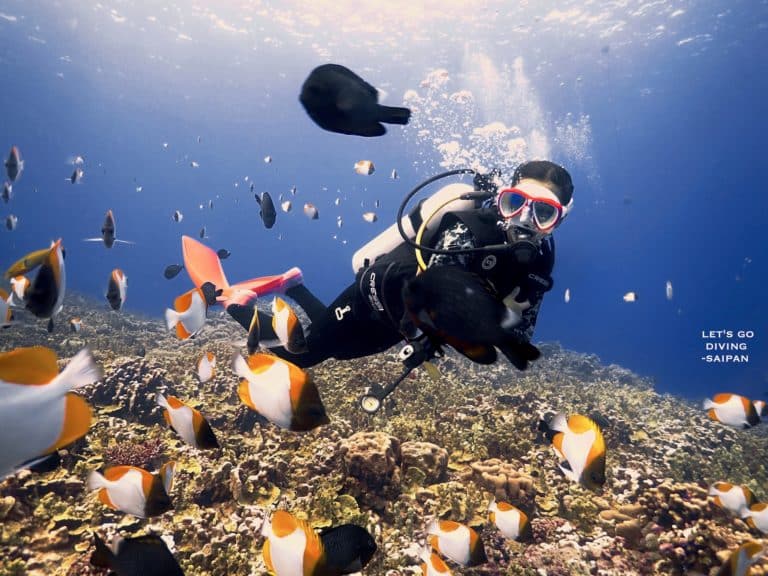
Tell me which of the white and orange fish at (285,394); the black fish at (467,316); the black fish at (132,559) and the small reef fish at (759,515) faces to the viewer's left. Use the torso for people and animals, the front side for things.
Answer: the black fish at (467,316)

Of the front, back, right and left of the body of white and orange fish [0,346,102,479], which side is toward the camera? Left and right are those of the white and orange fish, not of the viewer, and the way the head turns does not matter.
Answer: left

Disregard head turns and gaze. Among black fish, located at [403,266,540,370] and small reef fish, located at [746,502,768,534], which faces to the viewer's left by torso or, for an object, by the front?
the black fish

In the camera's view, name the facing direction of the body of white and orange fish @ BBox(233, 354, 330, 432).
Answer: to the viewer's right

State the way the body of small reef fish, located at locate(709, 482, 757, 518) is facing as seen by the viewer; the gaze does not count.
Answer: to the viewer's right

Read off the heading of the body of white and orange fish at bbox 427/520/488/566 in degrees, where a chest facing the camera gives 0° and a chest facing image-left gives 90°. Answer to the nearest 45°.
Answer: approximately 270°

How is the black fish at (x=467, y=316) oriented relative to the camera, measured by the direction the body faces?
to the viewer's left

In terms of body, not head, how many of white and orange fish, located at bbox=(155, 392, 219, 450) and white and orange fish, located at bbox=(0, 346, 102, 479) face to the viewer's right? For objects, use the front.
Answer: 1

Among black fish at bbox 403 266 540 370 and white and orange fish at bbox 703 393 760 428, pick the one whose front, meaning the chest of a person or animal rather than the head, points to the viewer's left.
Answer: the black fish

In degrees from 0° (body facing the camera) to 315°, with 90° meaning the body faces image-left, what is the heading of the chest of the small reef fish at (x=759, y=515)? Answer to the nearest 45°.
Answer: approximately 270°

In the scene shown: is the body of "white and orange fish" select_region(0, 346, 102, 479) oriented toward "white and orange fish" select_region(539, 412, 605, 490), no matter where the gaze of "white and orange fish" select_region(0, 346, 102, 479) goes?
no

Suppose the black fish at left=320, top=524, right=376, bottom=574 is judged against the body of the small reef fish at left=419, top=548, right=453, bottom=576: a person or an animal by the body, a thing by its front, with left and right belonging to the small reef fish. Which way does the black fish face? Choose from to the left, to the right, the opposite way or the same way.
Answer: the same way

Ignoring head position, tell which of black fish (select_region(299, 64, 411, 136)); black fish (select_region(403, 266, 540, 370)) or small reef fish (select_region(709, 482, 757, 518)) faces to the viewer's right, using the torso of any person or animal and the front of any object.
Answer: the small reef fish
